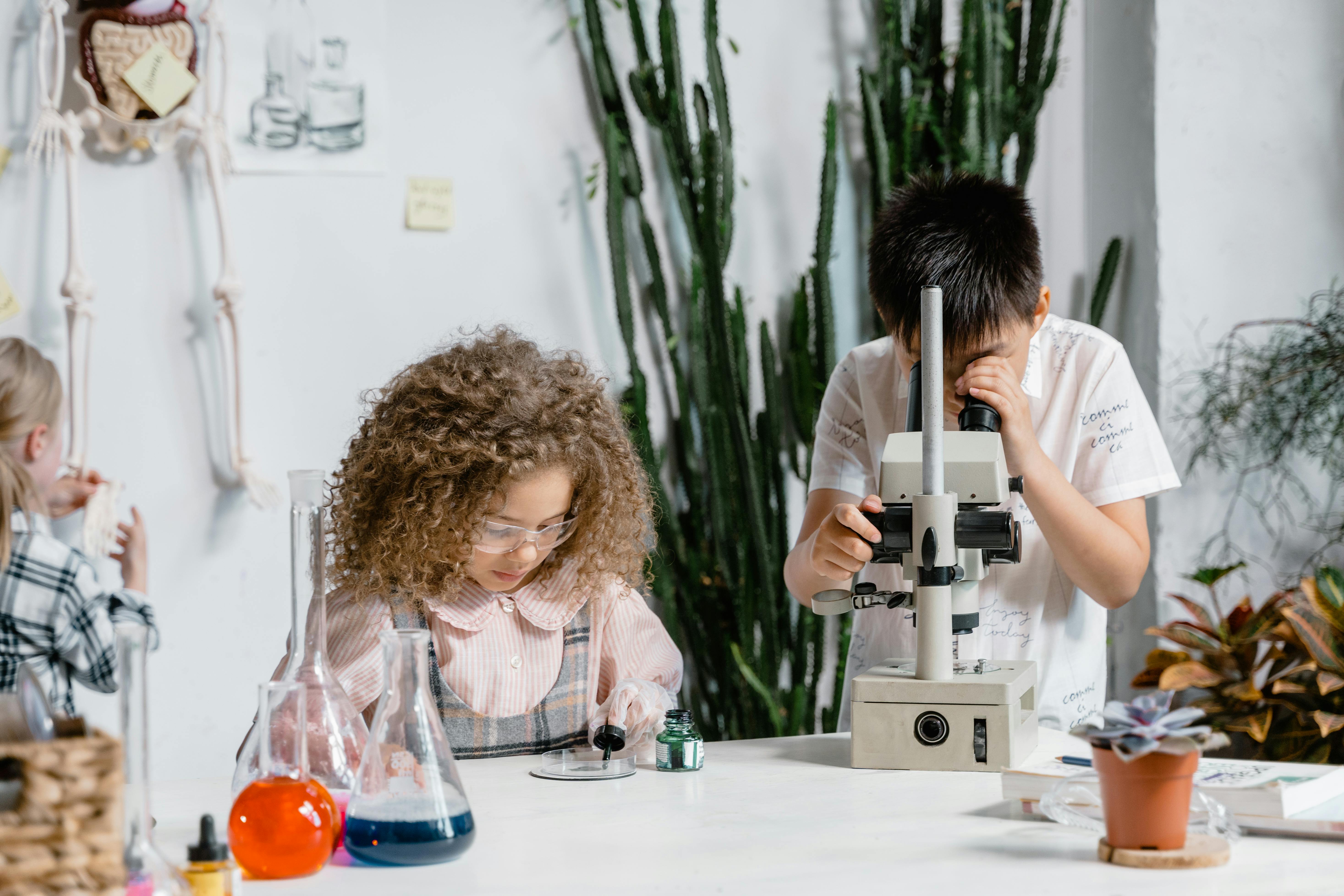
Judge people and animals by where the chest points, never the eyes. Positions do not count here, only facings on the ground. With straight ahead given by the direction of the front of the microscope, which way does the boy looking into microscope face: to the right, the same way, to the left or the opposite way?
the opposite way

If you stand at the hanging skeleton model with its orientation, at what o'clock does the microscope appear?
The microscope is roughly at 11 o'clock from the hanging skeleton model.

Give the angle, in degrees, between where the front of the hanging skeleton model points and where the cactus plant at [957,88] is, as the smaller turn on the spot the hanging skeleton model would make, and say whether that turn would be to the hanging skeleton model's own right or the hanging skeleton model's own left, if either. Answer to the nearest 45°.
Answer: approximately 90° to the hanging skeleton model's own left

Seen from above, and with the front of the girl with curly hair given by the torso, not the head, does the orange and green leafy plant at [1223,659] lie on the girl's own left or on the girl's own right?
on the girl's own left

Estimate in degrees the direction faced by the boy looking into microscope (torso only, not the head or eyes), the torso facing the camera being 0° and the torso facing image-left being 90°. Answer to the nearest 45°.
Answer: approximately 0°

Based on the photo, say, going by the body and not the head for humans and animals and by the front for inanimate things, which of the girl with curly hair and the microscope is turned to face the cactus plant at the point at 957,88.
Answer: the microscope

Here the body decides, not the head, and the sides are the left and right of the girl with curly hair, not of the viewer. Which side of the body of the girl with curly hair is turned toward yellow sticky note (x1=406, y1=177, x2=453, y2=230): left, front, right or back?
back

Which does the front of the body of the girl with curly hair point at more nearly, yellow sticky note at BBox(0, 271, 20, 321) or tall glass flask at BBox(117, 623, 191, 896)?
the tall glass flask

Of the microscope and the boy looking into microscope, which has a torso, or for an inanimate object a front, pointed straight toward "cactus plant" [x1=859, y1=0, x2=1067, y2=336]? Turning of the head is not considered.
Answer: the microscope
